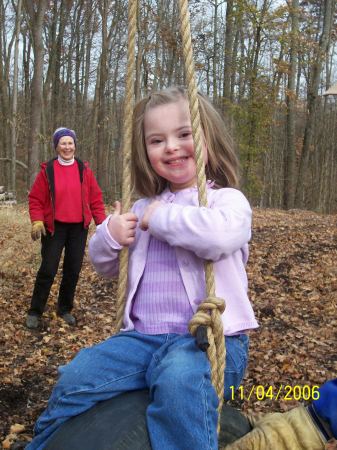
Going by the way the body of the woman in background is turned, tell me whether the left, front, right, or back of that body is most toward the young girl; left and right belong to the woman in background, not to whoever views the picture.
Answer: front

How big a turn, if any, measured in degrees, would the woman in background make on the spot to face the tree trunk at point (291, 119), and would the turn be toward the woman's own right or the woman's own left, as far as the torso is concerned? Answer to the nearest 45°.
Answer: approximately 135° to the woman's own left

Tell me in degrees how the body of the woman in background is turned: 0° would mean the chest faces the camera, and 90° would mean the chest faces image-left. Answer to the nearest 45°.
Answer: approximately 0°

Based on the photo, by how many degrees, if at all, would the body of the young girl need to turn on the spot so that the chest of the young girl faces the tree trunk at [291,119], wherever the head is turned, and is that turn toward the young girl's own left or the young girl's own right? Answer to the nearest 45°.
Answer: approximately 135° to the young girl's own right

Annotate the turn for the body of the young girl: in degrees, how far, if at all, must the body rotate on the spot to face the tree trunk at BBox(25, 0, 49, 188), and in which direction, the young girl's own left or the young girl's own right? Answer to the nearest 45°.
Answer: approximately 135° to the young girl's own right

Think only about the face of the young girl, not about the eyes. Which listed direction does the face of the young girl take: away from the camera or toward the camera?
toward the camera

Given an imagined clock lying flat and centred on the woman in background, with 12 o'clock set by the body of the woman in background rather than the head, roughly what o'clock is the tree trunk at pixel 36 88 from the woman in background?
The tree trunk is roughly at 6 o'clock from the woman in background.

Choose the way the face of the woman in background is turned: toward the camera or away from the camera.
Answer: toward the camera

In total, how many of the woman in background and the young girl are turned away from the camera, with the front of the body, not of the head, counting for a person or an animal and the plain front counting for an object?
0

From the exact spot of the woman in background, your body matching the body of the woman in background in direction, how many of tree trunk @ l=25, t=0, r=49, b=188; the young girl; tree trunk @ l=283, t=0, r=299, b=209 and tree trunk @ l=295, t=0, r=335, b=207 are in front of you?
1

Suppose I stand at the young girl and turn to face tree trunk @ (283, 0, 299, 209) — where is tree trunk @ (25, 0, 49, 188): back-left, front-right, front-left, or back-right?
front-left

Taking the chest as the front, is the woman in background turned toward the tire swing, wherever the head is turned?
yes
